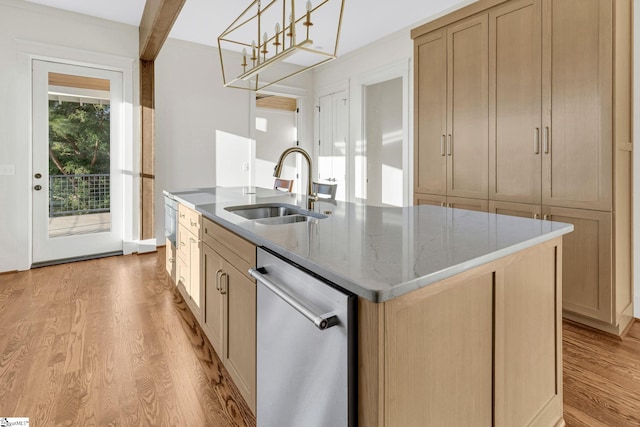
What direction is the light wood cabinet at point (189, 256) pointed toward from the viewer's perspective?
to the viewer's left

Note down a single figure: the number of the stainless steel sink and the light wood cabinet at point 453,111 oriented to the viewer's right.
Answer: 0

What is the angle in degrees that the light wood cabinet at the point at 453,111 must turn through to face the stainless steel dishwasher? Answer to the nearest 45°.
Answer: approximately 45° to its left

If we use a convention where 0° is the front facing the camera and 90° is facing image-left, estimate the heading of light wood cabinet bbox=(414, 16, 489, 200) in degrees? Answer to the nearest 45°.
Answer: approximately 45°

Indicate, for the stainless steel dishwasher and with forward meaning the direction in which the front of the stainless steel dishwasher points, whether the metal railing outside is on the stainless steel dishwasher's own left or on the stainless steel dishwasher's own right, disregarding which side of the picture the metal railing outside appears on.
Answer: on the stainless steel dishwasher's own right

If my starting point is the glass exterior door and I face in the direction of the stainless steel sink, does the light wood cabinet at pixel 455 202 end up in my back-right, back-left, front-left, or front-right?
front-left

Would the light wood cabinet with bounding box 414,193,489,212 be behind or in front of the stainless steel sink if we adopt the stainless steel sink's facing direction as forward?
behind

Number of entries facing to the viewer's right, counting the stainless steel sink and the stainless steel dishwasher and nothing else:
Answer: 0

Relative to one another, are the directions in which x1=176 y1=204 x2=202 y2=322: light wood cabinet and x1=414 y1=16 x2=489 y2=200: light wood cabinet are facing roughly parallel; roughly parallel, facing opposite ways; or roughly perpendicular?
roughly parallel

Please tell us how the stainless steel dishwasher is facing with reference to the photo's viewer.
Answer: facing the viewer and to the left of the viewer

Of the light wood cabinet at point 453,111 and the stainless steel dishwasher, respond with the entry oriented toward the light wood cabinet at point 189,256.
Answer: the light wood cabinet at point 453,111

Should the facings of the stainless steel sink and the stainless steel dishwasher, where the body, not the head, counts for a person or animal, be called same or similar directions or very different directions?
same or similar directions
